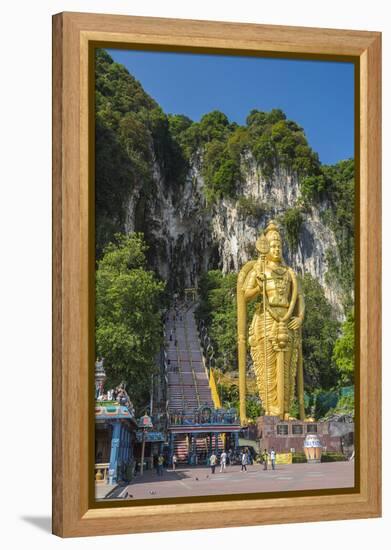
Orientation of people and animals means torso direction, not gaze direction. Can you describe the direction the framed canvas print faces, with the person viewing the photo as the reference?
facing the viewer and to the right of the viewer
